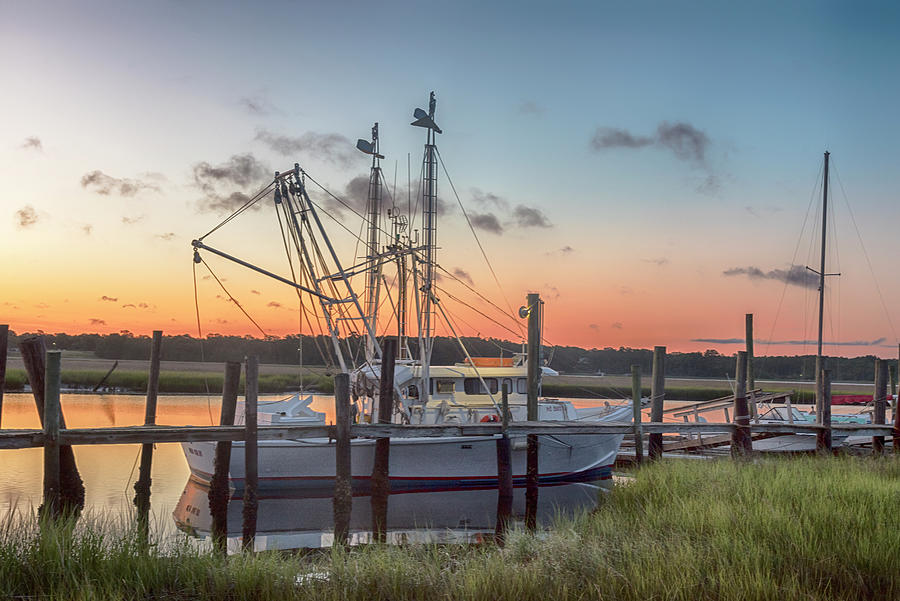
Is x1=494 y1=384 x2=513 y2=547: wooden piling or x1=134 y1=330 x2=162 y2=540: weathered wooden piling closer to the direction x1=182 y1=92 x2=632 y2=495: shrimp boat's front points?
the wooden piling

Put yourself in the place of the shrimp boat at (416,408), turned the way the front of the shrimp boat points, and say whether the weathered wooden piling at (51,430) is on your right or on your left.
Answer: on your right

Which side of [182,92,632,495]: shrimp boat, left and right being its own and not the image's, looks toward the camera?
right

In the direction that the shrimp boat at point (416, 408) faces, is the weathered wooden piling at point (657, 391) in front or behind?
in front

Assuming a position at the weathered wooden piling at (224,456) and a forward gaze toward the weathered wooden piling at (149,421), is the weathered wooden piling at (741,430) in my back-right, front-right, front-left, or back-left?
back-right

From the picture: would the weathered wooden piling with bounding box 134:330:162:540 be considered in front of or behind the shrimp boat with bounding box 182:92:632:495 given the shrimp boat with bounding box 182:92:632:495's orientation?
behind
